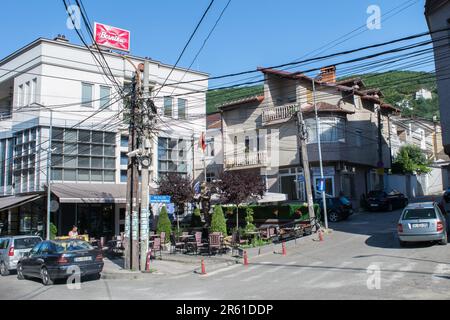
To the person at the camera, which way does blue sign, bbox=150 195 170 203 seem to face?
facing the viewer

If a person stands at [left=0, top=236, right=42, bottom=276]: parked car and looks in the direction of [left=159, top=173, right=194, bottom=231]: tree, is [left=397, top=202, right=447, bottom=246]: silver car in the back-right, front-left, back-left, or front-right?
front-right

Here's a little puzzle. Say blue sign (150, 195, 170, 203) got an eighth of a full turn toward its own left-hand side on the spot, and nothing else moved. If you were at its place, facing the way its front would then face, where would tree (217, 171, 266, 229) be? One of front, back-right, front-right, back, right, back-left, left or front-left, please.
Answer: left

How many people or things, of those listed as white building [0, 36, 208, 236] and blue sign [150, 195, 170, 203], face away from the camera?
0

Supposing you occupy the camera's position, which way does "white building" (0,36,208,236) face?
facing the viewer and to the right of the viewer

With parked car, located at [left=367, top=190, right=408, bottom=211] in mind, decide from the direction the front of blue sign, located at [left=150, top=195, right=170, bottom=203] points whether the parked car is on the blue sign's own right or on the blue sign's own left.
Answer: on the blue sign's own left

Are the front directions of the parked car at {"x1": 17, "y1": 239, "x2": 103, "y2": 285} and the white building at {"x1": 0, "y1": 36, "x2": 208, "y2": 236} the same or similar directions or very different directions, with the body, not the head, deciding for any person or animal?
very different directions

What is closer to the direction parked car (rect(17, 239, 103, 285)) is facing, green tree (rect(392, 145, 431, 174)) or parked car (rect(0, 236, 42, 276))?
the parked car
